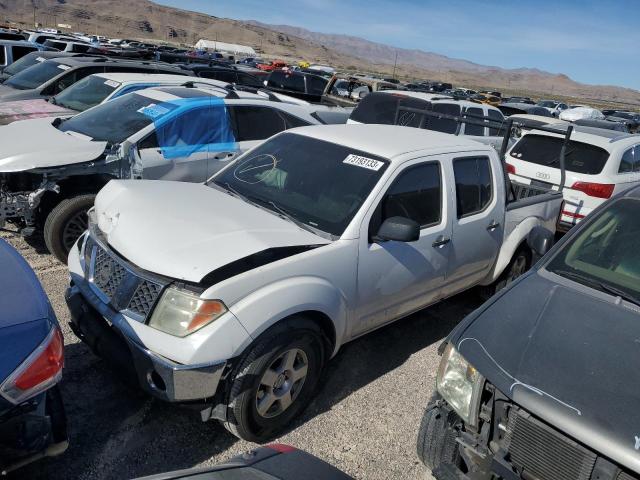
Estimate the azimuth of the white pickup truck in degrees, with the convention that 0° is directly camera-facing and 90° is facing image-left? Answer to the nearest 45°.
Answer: approximately 45°

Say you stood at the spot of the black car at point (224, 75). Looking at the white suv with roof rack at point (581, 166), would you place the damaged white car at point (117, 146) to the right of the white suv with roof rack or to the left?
right

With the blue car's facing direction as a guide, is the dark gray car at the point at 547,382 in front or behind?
behind

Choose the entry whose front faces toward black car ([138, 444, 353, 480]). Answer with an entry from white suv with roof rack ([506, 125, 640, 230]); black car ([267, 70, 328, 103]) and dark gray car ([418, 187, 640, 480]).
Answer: dark gray car ([418, 187, 640, 480])

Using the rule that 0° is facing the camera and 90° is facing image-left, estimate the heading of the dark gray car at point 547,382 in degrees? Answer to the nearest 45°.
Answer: approximately 45°

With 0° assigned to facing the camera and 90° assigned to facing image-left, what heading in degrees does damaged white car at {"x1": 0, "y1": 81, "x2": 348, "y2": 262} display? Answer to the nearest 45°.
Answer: approximately 45°

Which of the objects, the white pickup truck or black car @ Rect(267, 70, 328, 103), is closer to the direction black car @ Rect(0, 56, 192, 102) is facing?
the white pickup truck

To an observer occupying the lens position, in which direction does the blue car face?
facing away from the viewer and to the left of the viewer
